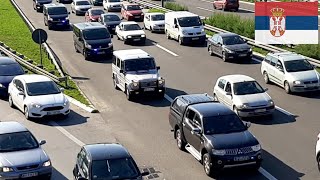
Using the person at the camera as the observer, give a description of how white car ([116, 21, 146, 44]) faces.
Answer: facing the viewer and to the right of the viewer

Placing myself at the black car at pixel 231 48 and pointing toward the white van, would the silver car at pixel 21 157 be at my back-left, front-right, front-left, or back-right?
back-left

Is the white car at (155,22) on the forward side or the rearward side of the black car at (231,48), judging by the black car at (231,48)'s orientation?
on the rearward side

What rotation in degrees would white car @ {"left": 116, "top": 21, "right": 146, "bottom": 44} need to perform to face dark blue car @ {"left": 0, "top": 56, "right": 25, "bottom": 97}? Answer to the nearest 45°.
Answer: approximately 90° to its right

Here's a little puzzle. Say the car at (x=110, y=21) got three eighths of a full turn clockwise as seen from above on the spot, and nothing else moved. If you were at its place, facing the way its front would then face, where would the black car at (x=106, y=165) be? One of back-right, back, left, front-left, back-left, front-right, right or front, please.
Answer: left

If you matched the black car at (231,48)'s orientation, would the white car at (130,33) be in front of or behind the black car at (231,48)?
behind
